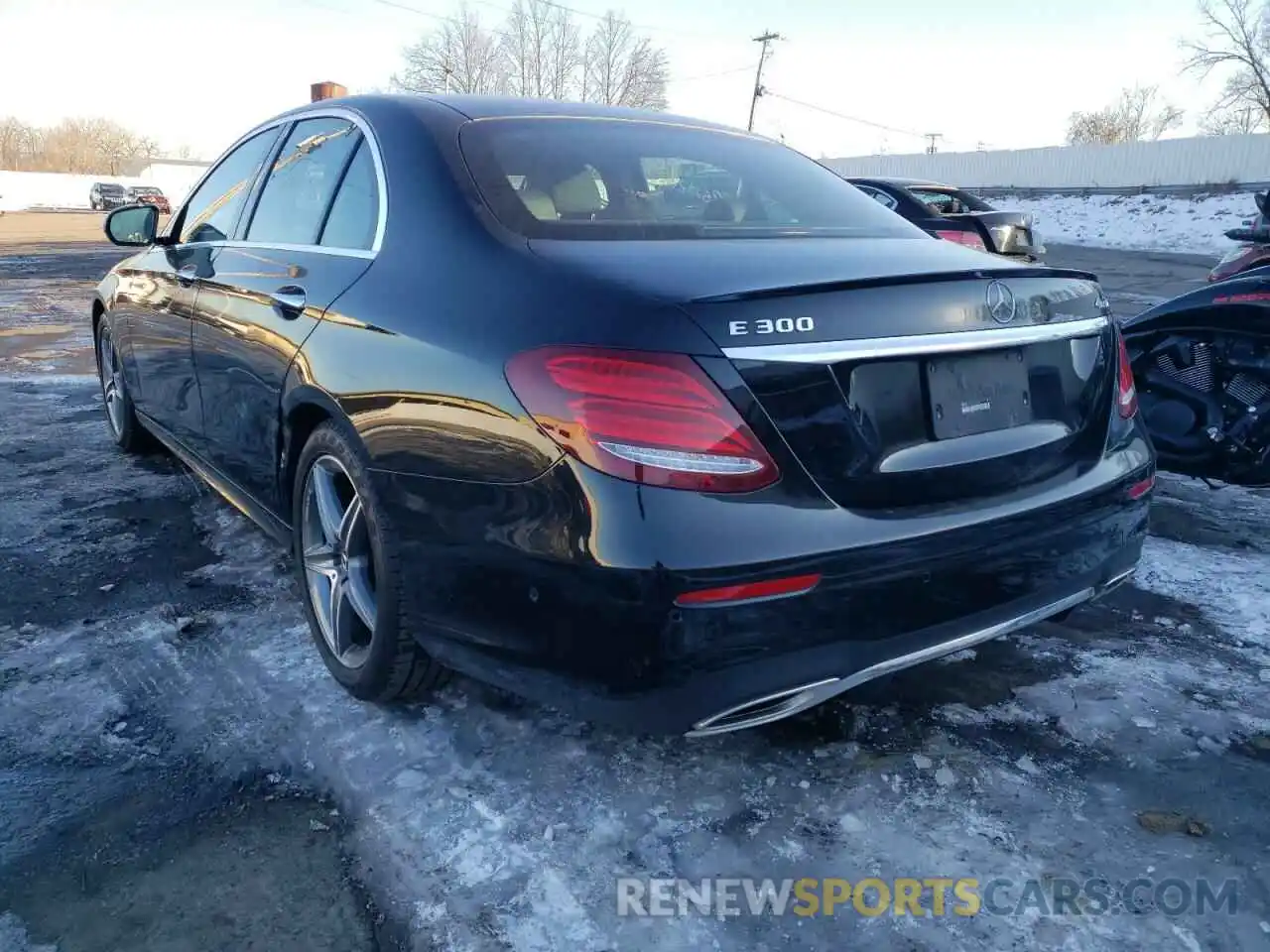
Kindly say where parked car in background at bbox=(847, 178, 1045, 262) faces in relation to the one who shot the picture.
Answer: facing away from the viewer and to the left of the viewer

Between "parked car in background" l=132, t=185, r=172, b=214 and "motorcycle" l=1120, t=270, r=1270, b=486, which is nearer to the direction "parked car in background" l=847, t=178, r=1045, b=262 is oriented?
the parked car in background

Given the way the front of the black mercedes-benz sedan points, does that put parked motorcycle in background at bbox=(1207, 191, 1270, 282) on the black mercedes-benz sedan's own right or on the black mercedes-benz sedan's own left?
on the black mercedes-benz sedan's own right

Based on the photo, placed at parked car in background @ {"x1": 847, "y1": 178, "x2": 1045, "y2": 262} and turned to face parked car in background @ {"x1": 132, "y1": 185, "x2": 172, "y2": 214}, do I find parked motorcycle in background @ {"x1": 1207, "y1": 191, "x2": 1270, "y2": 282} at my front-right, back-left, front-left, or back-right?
back-left

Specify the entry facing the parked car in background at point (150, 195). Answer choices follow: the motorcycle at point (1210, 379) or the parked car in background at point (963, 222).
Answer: the parked car in background at point (963, 222)

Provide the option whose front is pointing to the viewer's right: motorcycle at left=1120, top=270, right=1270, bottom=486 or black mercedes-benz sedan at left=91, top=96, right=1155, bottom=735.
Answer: the motorcycle

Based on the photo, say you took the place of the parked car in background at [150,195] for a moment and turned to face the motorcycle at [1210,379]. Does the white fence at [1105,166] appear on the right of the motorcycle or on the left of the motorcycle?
left

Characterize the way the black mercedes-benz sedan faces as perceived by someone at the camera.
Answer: facing away from the viewer and to the left of the viewer
